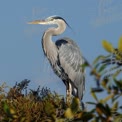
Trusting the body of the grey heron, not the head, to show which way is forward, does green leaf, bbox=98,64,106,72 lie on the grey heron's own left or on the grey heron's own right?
on the grey heron's own left

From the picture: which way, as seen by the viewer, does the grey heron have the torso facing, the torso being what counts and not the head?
to the viewer's left

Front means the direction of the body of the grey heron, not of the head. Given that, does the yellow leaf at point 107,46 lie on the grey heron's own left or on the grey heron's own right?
on the grey heron's own left
